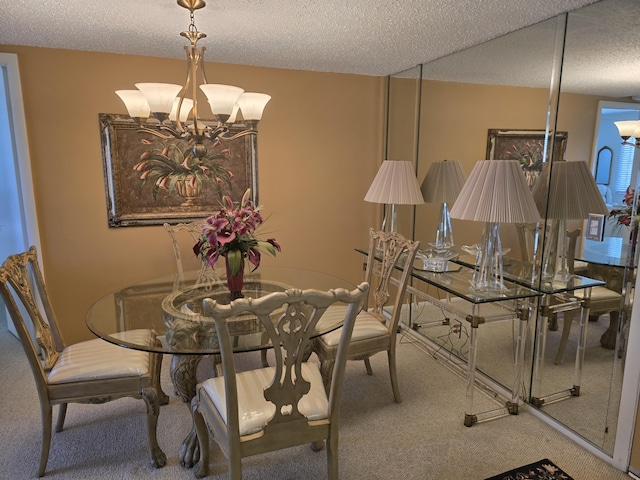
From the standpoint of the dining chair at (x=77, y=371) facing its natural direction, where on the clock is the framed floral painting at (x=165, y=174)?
The framed floral painting is roughly at 10 o'clock from the dining chair.

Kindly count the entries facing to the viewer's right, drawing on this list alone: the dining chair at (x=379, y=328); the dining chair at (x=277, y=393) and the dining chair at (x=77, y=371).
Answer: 1

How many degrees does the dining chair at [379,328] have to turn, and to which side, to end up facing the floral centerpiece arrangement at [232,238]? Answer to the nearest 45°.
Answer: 0° — it already faces it

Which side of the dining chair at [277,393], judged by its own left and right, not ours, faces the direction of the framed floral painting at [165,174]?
front

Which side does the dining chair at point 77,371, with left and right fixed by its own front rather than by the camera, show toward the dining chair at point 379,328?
front

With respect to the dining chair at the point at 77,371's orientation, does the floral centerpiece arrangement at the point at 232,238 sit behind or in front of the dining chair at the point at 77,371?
in front

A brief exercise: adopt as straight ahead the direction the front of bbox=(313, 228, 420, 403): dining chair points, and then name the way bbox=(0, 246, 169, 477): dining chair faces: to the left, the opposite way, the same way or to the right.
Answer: the opposite way

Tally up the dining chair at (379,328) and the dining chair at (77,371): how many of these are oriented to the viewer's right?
1

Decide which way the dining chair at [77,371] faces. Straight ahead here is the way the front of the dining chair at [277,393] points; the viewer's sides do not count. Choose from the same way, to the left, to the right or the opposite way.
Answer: to the right

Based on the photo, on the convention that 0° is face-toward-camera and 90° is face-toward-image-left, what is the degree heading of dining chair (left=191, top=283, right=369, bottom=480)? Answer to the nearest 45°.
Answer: approximately 135°

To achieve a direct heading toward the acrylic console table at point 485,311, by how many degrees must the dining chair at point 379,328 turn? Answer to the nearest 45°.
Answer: approximately 135° to its left

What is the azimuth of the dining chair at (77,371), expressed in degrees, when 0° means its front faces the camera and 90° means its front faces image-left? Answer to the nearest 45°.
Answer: approximately 270°

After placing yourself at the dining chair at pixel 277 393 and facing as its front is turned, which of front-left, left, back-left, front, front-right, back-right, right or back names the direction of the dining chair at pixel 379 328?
right

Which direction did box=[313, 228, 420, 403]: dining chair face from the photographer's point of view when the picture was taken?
facing the viewer and to the left of the viewer
